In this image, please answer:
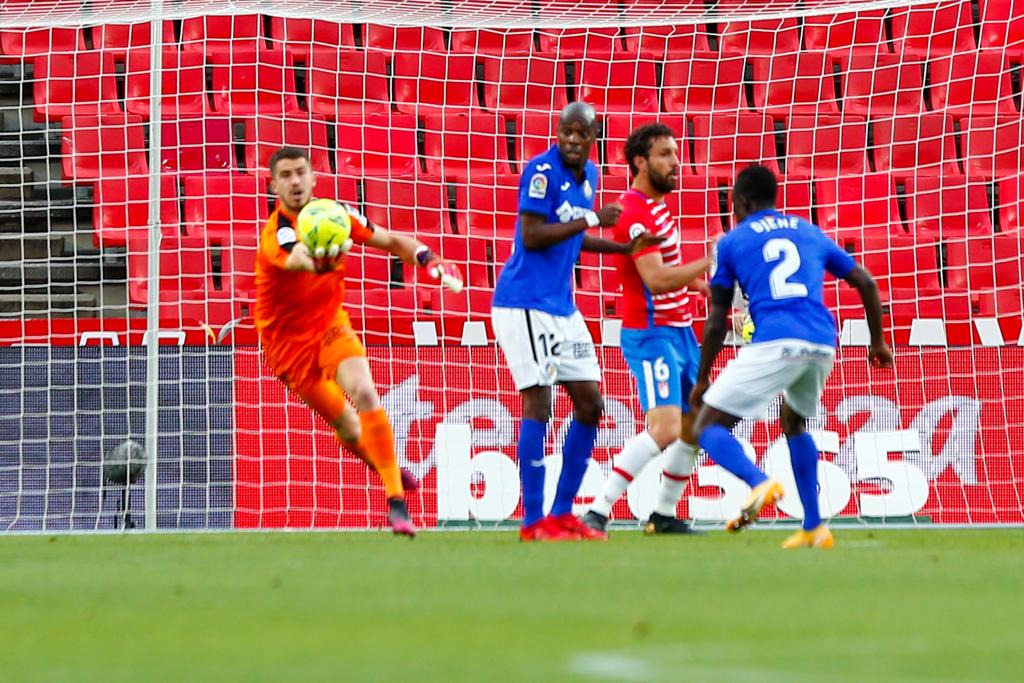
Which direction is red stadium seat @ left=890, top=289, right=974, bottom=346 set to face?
toward the camera

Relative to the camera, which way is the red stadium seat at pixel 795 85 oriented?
toward the camera

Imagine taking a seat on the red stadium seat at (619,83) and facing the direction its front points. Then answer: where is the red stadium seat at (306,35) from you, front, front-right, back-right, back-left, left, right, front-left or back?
right

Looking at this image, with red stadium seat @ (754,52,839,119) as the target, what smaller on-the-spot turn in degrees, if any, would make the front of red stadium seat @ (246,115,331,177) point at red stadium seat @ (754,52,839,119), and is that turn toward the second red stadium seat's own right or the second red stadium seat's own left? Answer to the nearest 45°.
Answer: approximately 90° to the second red stadium seat's own left

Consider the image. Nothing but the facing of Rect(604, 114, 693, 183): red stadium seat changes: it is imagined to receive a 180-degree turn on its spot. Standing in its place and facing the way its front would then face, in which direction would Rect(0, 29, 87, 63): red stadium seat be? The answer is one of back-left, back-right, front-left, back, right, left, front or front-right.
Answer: left

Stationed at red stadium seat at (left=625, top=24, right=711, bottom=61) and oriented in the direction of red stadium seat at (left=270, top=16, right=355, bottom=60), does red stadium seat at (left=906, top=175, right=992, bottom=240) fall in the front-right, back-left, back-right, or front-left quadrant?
back-left

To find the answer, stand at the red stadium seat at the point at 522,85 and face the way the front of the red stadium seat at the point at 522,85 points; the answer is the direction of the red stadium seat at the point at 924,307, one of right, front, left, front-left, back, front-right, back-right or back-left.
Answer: left

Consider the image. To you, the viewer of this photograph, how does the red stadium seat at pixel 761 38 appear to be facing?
facing the viewer

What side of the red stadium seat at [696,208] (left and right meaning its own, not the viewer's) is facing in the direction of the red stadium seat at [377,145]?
right

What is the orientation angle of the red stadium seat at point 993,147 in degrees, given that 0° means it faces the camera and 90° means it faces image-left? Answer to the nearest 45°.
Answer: approximately 0°

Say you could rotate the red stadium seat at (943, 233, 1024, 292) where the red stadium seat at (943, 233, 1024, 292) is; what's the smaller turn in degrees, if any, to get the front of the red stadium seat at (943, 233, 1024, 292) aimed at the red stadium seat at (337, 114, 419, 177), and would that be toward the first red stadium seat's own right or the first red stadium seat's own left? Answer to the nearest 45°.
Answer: approximately 90° to the first red stadium seat's own right

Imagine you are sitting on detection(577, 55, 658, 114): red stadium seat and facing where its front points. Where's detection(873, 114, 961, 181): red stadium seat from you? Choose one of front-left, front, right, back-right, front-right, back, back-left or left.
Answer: left

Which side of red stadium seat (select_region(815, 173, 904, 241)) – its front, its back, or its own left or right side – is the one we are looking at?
front
